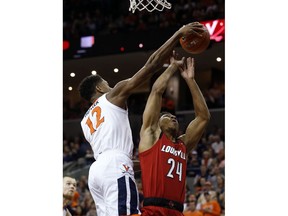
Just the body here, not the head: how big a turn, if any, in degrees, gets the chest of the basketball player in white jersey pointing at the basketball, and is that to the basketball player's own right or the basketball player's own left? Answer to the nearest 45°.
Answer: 0° — they already face it

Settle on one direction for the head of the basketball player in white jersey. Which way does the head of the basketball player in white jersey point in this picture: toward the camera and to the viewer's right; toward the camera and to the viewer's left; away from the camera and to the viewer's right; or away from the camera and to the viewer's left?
away from the camera and to the viewer's right

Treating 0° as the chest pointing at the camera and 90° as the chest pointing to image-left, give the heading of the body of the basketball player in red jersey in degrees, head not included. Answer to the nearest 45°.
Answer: approximately 315°

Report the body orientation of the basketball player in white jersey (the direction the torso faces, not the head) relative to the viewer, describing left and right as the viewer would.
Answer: facing away from the viewer and to the right of the viewer
